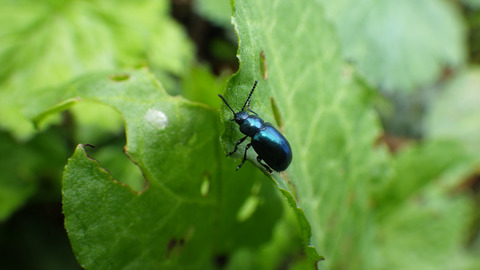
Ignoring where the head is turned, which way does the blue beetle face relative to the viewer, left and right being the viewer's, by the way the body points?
facing away from the viewer and to the left of the viewer

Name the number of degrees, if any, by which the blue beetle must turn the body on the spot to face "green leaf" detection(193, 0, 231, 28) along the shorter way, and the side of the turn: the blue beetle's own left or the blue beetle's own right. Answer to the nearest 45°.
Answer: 0° — it already faces it

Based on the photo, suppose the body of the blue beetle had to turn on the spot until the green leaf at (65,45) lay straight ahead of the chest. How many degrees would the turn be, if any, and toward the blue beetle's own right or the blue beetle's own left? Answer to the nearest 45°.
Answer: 0° — it already faces it
